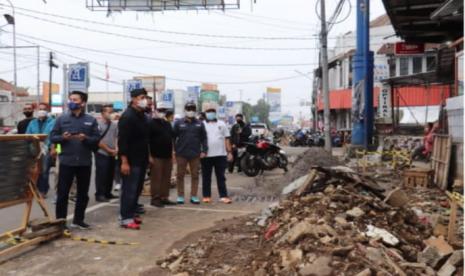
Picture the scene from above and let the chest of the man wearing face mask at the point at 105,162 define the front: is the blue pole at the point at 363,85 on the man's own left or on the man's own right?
on the man's own left

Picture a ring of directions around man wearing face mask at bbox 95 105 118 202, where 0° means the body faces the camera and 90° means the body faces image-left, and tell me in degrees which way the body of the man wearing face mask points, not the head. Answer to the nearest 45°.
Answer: approximately 315°

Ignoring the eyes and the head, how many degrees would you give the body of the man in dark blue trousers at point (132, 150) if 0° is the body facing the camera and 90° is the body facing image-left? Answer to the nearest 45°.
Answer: approximately 270°
